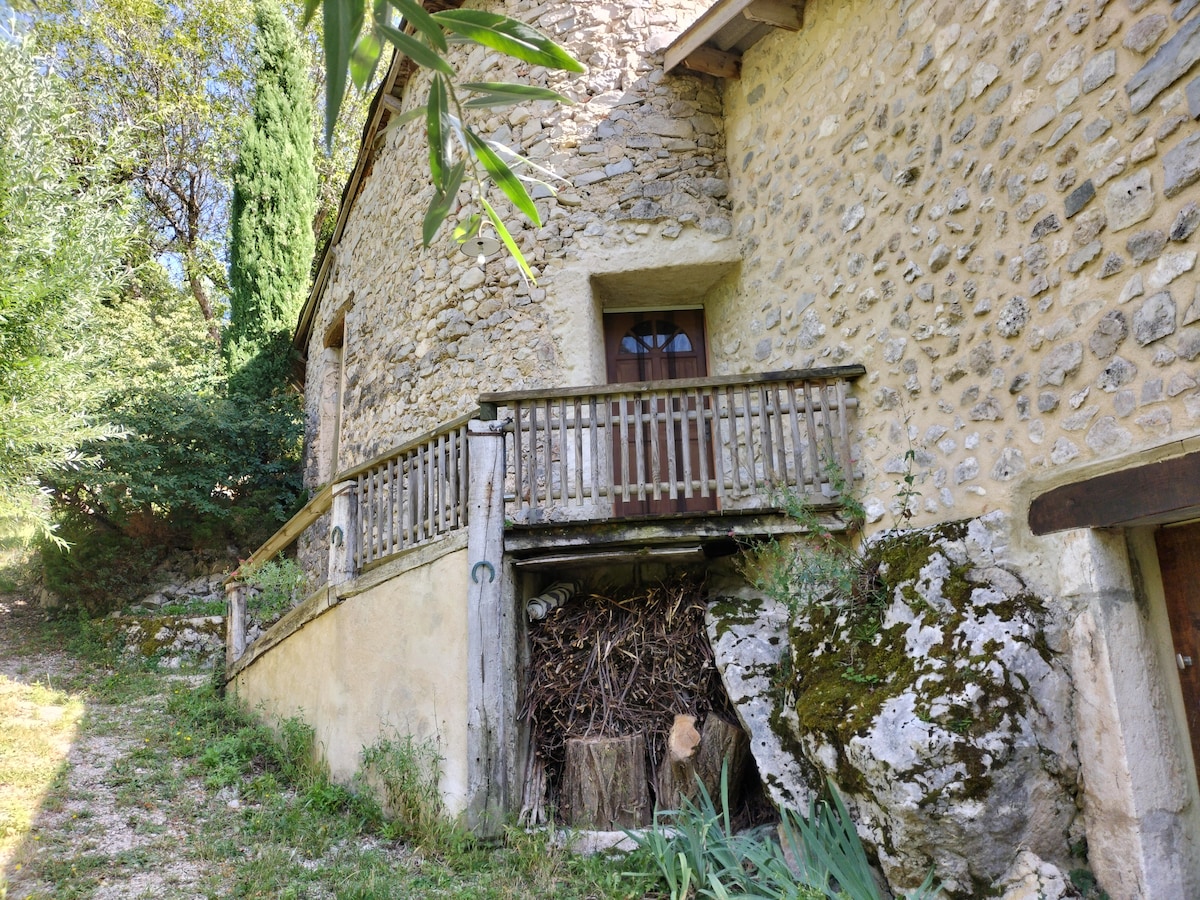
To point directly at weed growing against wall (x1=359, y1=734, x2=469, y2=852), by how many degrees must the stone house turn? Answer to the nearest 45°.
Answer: approximately 90° to its right

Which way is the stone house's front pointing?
toward the camera

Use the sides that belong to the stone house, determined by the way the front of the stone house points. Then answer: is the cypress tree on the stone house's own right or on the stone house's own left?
on the stone house's own right
